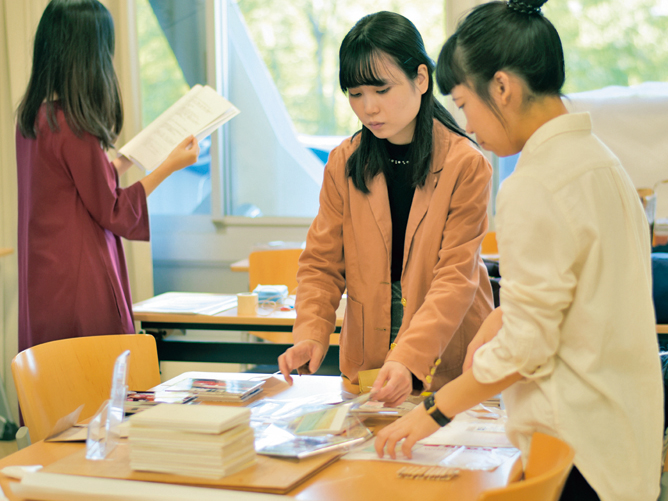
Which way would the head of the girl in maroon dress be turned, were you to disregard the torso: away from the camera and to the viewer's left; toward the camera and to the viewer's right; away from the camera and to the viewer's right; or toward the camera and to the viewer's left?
away from the camera and to the viewer's right

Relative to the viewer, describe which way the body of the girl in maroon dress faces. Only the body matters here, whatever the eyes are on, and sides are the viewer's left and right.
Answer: facing away from the viewer and to the right of the viewer

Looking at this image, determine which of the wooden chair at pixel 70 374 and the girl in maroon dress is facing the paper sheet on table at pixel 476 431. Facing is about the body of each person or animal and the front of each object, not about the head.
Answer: the wooden chair

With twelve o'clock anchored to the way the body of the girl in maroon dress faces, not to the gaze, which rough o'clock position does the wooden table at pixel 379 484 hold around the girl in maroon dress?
The wooden table is roughly at 4 o'clock from the girl in maroon dress.

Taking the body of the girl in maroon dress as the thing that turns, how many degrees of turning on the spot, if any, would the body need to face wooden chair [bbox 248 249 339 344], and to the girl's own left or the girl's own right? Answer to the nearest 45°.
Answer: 0° — they already face it

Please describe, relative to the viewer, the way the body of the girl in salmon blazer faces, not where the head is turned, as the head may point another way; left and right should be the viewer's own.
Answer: facing the viewer and to the left of the viewer

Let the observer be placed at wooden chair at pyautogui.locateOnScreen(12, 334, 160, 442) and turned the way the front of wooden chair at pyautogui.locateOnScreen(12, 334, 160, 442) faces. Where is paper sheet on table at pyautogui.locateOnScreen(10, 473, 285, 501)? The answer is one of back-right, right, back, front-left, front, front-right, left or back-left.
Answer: front-right

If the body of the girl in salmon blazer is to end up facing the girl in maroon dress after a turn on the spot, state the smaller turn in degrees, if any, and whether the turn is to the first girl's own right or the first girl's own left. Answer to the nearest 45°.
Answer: approximately 90° to the first girl's own right
